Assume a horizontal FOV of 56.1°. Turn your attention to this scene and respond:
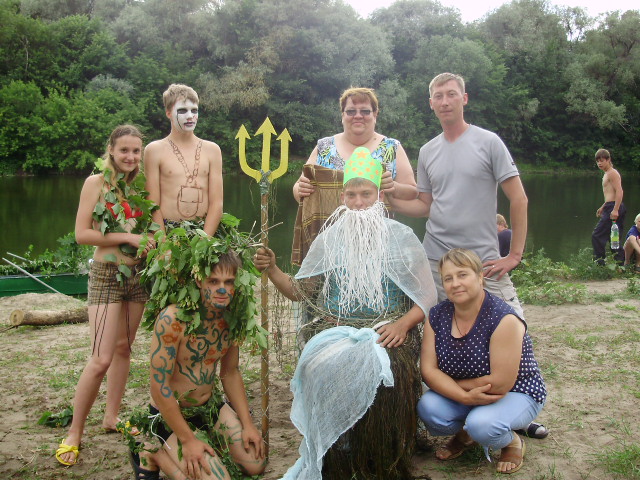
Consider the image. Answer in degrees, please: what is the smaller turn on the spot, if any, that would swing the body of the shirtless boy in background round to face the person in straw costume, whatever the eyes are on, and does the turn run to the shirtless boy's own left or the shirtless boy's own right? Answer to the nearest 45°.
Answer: approximately 45° to the shirtless boy's own left

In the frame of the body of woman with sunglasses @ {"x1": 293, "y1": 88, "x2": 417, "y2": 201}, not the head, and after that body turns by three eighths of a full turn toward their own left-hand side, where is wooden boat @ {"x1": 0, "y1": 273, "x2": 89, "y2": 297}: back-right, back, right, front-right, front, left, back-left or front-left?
left

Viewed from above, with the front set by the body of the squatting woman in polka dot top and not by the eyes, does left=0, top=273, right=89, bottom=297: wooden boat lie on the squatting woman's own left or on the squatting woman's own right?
on the squatting woman's own right

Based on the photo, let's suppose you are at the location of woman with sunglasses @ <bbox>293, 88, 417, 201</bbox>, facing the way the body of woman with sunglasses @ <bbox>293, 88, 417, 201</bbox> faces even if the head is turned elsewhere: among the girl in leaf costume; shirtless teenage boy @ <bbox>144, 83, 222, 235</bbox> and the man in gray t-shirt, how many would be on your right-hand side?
2

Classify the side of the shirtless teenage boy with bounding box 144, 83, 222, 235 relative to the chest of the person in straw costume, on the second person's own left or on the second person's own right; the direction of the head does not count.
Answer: on the second person's own right

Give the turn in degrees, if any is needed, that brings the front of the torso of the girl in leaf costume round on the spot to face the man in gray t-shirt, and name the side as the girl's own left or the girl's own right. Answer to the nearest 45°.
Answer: approximately 45° to the girl's own left

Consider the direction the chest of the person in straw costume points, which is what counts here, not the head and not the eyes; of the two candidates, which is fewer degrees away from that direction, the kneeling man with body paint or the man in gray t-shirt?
the kneeling man with body paint

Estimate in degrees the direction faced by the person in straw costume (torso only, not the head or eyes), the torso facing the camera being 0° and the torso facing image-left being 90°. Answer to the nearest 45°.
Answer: approximately 0°

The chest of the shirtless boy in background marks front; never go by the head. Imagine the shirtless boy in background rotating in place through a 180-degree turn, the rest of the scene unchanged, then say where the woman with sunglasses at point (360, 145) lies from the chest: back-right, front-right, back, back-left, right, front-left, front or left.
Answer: back-right

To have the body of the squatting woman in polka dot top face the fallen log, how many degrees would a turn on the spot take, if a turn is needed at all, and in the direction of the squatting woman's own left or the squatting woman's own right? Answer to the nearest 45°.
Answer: approximately 90° to the squatting woman's own right

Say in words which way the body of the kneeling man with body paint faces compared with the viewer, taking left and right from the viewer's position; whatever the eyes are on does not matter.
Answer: facing the viewer and to the right of the viewer

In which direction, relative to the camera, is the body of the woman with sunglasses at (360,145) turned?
toward the camera

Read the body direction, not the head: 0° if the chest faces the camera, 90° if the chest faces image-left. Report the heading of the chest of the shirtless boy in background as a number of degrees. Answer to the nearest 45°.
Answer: approximately 45°
